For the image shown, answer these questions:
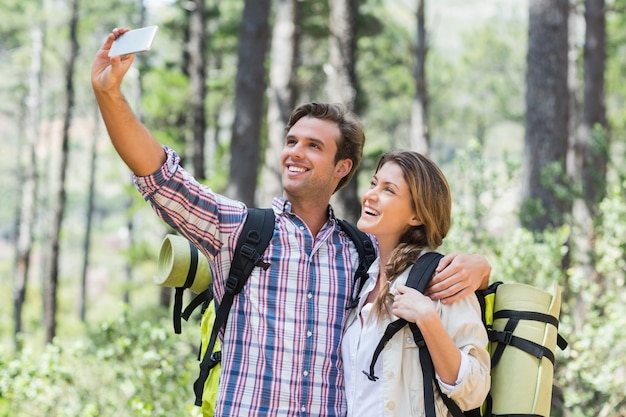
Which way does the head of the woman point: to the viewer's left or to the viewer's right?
to the viewer's left

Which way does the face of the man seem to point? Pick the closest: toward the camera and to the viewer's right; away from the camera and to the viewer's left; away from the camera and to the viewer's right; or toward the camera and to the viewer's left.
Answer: toward the camera and to the viewer's left

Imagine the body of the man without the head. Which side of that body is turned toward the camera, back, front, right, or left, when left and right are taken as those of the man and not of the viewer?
front

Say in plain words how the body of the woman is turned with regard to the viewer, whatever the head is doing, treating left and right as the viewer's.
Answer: facing the viewer and to the left of the viewer

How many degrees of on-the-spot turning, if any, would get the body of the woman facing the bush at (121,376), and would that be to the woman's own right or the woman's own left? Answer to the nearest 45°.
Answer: approximately 90° to the woman's own right
